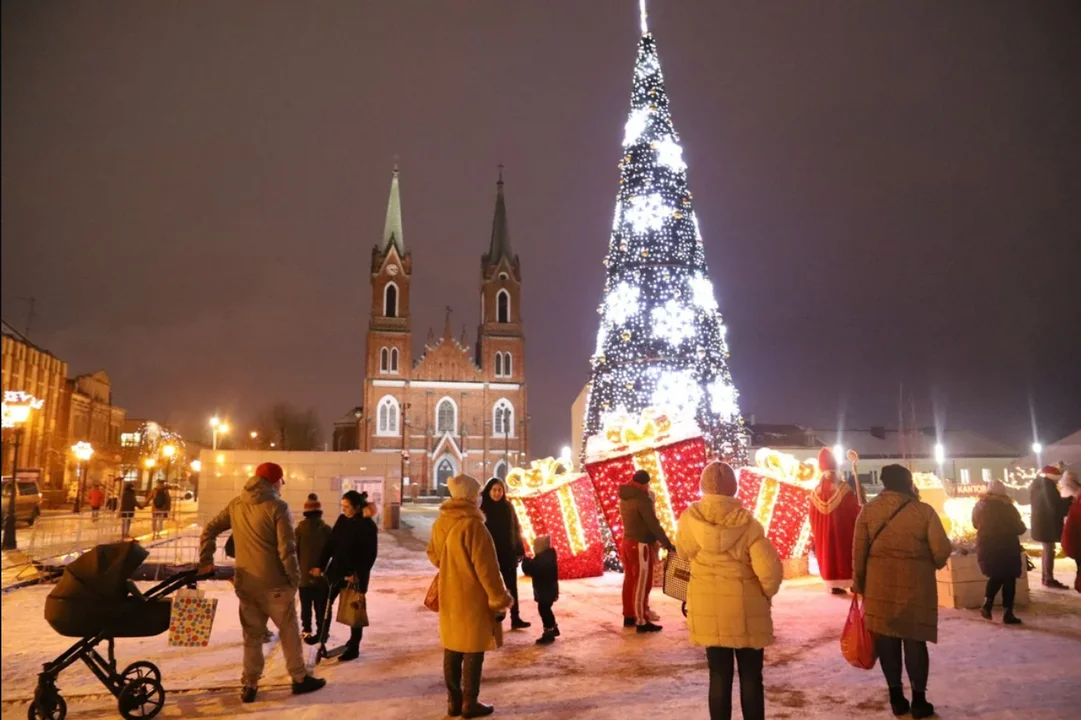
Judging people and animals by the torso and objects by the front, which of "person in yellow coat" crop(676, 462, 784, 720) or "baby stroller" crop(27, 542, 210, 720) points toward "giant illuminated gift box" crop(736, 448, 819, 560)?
the person in yellow coat

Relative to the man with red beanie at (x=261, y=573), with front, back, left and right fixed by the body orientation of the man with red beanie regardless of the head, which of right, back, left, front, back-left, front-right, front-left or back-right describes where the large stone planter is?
front-right

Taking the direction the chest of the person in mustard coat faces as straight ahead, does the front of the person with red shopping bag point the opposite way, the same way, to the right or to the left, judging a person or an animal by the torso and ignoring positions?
the same way

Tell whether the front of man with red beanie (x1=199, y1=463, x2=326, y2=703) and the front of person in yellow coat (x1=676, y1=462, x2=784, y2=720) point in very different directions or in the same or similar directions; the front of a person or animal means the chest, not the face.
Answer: same or similar directions

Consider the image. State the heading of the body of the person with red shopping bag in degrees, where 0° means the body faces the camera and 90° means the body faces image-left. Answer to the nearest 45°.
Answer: approximately 180°

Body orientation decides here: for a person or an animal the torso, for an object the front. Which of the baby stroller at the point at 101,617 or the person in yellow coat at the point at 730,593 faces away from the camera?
the person in yellow coat

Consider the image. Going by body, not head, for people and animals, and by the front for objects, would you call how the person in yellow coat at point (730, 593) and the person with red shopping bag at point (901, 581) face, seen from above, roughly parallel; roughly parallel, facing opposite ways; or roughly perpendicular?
roughly parallel

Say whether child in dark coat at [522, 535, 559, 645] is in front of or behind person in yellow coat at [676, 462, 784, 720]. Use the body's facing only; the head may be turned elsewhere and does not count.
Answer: in front

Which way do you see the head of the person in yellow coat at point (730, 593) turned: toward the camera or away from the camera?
away from the camera

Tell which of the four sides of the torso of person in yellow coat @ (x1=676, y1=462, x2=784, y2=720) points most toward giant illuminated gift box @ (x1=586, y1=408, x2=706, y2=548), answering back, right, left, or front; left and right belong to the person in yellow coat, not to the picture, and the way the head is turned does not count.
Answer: front

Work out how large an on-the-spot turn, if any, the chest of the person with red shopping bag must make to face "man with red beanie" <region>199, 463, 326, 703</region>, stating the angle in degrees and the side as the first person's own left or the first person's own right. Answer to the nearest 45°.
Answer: approximately 90° to the first person's own left

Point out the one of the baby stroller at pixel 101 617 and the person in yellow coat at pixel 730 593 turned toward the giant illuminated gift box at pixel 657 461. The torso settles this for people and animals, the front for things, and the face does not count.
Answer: the person in yellow coat

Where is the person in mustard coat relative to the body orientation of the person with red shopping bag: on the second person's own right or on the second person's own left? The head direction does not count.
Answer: on the second person's own left

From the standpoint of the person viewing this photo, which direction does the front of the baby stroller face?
facing to the left of the viewer

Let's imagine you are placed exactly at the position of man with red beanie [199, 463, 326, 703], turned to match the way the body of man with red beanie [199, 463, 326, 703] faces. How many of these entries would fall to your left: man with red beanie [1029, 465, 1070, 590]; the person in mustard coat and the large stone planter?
0

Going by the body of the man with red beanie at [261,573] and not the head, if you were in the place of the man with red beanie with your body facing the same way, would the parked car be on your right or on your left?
on your left

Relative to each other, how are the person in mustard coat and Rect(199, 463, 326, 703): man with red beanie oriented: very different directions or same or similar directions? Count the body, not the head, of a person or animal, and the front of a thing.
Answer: same or similar directions
